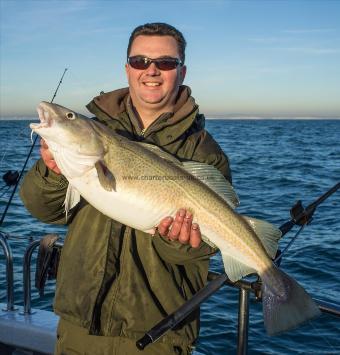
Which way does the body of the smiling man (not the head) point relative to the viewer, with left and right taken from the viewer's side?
facing the viewer

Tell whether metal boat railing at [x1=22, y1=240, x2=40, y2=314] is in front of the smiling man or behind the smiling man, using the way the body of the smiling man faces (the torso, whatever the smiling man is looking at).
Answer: behind

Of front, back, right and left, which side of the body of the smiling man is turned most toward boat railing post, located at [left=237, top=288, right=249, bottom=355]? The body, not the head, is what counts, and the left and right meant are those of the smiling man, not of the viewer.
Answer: left

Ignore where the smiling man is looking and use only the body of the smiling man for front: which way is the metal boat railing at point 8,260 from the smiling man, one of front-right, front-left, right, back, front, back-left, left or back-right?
back-right

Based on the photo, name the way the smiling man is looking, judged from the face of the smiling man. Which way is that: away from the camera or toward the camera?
toward the camera

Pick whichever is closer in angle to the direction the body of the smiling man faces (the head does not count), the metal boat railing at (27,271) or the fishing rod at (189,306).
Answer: the fishing rod

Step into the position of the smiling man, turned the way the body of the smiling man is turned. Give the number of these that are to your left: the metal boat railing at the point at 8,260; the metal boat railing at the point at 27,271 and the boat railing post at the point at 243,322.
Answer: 1

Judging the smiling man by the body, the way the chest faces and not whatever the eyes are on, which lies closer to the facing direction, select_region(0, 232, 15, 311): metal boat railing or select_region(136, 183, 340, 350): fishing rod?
the fishing rod
